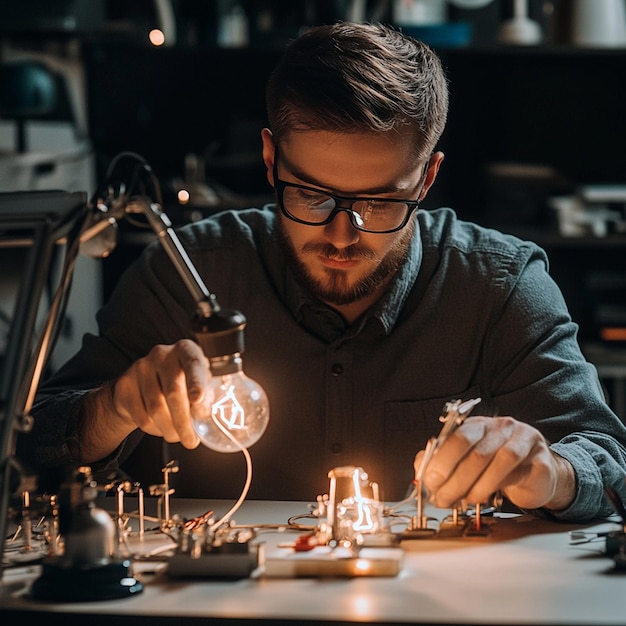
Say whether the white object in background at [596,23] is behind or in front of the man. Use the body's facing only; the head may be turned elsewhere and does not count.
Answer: behind

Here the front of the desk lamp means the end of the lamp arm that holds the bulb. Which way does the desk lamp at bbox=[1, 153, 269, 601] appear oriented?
to the viewer's right

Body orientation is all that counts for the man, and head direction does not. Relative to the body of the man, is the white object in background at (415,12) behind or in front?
behind

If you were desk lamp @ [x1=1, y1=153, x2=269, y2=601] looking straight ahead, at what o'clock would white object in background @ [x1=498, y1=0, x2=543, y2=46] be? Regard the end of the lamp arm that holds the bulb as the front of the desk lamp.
The white object in background is roughly at 10 o'clock from the desk lamp.

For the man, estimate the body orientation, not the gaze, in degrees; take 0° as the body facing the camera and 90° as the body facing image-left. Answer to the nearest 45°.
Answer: approximately 0°

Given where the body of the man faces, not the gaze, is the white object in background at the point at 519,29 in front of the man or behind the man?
behind

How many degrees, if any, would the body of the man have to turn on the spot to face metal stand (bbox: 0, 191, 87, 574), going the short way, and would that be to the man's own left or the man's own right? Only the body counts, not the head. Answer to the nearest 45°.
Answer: approximately 45° to the man's own right

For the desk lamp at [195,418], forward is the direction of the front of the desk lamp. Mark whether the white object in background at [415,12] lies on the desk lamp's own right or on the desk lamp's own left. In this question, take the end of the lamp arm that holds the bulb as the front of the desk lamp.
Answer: on the desk lamp's own left
